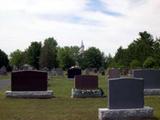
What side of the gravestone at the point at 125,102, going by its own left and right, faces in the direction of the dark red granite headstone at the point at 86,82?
back

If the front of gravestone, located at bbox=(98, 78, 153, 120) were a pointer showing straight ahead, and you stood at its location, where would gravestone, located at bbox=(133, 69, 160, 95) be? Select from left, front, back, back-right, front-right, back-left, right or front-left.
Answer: back
